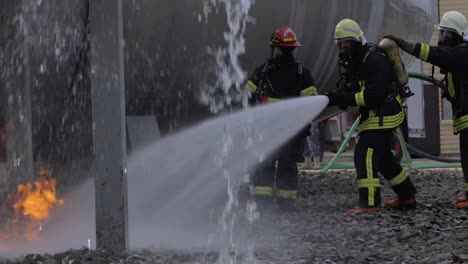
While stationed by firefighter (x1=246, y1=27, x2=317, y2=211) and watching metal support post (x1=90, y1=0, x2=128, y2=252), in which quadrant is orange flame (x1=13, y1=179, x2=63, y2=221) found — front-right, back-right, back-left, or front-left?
front-right

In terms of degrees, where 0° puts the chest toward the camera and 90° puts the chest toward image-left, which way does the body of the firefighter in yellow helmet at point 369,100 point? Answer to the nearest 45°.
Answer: approximately 90°

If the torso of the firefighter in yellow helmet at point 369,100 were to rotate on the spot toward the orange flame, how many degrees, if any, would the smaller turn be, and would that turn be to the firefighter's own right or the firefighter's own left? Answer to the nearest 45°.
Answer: approximately 45° to the firefighter's own left

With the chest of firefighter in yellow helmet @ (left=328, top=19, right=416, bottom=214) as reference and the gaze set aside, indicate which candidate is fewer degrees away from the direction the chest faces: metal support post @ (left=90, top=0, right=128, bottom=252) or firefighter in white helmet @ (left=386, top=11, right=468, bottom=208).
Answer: the metal support post

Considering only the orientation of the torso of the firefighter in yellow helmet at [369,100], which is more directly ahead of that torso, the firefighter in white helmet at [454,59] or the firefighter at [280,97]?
the firefighter

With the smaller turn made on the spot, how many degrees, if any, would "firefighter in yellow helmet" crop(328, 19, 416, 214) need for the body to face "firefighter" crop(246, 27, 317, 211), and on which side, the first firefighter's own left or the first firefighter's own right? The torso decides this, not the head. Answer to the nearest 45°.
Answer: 0° — they already face them

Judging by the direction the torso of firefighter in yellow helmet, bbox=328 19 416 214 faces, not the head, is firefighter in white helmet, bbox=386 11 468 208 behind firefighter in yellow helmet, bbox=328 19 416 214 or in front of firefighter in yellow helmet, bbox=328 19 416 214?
behind

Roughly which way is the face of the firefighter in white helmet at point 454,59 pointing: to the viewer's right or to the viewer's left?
to the viewer's left

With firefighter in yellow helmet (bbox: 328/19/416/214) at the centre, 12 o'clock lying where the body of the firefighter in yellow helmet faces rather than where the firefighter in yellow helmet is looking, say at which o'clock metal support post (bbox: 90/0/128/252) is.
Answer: The metal support post is roughly at 10 o'clock from the firefighter in yellow helmet.
